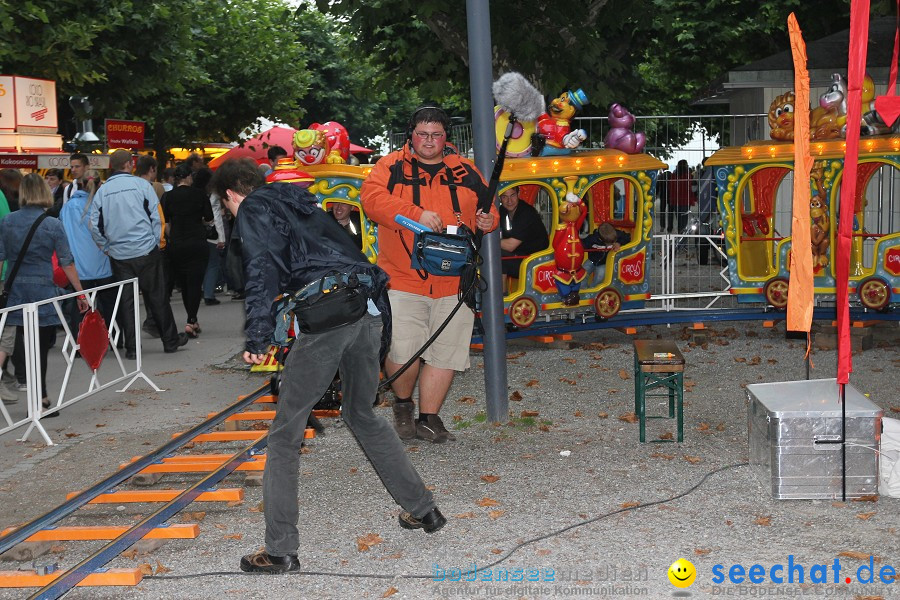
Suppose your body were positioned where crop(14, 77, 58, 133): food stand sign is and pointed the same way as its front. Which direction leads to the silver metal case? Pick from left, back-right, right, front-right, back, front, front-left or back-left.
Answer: front

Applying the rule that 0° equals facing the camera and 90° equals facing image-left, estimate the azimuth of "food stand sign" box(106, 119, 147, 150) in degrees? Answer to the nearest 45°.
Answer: approximately 0°

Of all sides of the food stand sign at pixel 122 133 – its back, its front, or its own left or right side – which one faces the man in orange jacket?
front

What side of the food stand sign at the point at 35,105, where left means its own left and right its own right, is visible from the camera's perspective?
front

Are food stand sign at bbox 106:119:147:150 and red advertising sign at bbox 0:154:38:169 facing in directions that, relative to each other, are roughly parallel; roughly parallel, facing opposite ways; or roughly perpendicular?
roughly parallel

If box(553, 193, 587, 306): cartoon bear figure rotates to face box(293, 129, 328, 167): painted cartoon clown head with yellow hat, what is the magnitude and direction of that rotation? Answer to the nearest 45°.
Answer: approximately 90° to its right

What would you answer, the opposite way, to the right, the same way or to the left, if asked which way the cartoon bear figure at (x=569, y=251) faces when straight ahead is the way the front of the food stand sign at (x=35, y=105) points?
the same way

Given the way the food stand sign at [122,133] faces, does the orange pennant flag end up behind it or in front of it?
in front

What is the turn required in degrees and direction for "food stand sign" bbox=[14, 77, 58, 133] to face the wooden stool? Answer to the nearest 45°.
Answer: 0° — it already faces it

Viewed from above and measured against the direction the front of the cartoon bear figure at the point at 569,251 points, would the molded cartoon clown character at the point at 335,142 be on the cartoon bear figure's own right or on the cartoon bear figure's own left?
on the cartoon bear figure's own right

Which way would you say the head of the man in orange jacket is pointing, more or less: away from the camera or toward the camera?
toward the camera

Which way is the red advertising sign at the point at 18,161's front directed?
toward the camera

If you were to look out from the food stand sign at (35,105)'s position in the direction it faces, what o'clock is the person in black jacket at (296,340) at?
The person in black jacket is roughly at 12 o'clock from the food stand sign.

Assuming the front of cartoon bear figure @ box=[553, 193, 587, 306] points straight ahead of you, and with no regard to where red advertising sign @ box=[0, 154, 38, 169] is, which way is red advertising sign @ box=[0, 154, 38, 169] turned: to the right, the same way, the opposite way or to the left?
the same way
